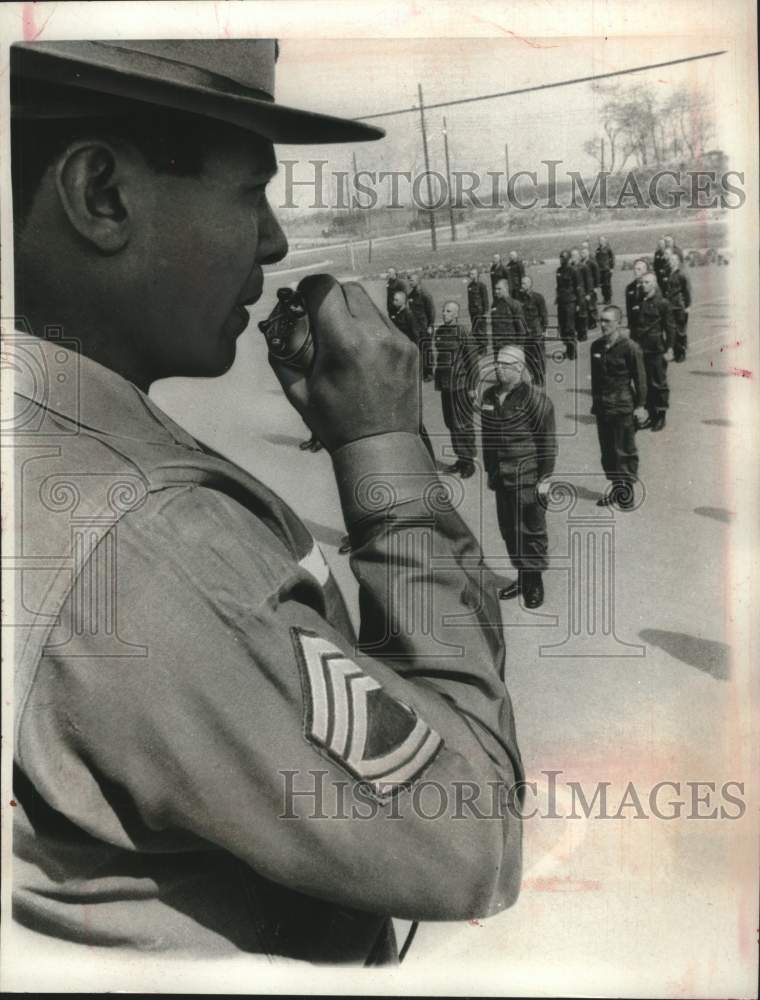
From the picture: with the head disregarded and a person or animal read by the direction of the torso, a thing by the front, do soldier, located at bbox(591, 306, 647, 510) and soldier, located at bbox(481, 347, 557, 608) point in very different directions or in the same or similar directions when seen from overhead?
same or similar directions

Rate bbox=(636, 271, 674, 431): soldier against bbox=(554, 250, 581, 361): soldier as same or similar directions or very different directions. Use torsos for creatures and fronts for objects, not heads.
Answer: same or similar directions

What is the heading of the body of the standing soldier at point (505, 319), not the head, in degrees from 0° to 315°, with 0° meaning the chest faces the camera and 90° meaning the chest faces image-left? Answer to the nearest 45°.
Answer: approximately 45°

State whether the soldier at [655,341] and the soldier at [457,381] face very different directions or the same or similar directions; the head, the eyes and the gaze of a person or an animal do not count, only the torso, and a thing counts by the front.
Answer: same or similar directions

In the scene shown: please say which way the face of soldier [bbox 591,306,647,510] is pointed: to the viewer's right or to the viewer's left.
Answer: to the viewer's left

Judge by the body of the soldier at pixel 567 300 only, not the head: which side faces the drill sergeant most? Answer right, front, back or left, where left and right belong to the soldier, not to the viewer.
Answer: front

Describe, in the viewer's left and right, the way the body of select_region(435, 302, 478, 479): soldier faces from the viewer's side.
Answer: facing the viewer and to the left of the viewer

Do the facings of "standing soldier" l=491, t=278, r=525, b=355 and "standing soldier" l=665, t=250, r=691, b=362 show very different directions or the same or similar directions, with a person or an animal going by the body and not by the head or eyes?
same or similar directions

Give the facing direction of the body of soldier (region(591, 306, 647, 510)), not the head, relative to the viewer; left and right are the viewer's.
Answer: facing the viewer and to the left of the viewer

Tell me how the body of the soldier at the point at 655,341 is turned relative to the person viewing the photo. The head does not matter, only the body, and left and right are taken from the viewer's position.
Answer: facing the viewer and to the left of the viewer

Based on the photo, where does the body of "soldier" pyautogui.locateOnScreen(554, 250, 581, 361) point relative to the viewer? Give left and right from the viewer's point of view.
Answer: facing the viewer and to the left of the viewer

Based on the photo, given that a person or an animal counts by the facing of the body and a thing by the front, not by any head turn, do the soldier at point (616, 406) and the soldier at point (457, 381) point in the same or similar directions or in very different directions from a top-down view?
same or similar directions

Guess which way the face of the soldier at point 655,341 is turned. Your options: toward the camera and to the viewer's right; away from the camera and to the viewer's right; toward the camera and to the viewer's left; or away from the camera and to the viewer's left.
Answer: toward the camera and to the viewer's left
